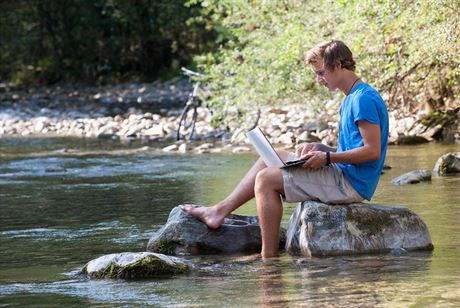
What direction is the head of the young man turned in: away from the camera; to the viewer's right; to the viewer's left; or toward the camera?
to the viewer's left

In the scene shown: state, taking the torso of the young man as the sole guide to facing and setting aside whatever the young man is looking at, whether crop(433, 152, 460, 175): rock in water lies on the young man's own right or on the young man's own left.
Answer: on the young man's own right

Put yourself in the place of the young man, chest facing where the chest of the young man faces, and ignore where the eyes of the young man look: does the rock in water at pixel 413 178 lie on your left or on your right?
on your right

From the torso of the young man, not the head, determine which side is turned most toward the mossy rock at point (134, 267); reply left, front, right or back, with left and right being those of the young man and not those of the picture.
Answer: front

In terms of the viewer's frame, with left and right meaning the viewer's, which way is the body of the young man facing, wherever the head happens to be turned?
facing to the left of the viewer
